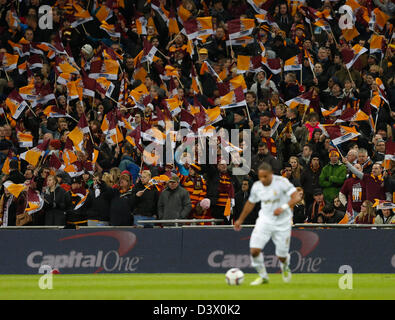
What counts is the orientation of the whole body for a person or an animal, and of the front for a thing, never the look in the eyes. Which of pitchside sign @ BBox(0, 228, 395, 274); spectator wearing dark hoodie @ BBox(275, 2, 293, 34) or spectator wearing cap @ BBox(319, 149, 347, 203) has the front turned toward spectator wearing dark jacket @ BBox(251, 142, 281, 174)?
spectator wearing dark hoodie @ BBox(275, 2, 293, 34)

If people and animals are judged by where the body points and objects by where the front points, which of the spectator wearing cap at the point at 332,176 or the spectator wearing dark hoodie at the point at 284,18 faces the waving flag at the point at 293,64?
the spectator wearing dark hoodie at the point at 284,18

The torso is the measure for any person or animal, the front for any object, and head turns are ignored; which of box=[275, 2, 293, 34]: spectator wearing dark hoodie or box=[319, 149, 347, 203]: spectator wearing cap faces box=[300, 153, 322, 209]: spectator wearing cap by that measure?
box=[275, 2, 293, 34]: spectator wearing dark hoodie

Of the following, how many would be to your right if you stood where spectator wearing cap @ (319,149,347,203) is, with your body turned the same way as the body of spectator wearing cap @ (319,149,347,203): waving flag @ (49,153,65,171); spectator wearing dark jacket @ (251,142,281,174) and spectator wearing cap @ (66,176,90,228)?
3

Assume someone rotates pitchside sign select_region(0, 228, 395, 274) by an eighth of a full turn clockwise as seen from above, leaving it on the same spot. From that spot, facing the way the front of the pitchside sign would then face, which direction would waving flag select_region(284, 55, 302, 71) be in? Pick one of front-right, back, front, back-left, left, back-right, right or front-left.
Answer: back

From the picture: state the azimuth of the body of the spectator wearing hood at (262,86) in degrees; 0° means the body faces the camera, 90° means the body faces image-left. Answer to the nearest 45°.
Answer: approximately 0°

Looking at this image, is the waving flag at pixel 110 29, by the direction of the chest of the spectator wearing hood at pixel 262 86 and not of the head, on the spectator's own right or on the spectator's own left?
on the spectator's own right
